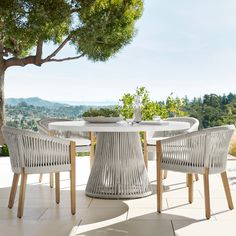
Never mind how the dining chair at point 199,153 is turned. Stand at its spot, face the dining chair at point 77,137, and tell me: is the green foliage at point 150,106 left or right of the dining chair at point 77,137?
right

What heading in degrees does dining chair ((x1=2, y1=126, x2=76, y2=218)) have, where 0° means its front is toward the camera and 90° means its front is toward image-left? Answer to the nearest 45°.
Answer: approximately 270°

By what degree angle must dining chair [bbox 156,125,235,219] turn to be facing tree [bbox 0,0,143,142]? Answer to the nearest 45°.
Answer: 0° — it already faces it

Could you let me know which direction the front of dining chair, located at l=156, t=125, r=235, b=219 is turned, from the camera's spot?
facing away from the viewer and to the left of the viewer

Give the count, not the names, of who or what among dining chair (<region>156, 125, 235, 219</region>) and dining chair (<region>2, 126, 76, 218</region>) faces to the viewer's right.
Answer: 1

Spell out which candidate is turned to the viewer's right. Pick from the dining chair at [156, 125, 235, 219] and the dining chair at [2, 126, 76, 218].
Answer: the dining chair at [2, 126, 76, 218]
